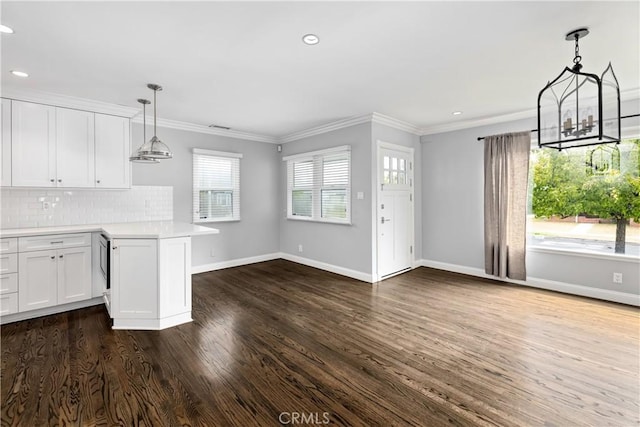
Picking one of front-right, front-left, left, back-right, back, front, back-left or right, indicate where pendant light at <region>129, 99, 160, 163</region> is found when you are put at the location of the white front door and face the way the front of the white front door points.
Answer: right

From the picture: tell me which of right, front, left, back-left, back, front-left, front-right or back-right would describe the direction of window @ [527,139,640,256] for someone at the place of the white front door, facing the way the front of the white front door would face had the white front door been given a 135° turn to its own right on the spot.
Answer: back

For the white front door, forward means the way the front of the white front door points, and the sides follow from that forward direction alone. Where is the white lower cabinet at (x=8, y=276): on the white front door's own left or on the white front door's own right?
on the white front door's own right

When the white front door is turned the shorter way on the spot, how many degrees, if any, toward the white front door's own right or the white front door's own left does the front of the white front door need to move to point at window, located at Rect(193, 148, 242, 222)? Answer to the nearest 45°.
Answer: approximately 135° to the white front door's own right

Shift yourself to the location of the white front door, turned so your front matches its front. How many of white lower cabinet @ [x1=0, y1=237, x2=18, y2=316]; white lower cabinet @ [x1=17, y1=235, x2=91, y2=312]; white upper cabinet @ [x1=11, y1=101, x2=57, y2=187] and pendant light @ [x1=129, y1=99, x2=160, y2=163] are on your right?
4

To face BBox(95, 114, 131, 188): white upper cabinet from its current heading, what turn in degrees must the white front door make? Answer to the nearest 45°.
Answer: approximately 90° to its right

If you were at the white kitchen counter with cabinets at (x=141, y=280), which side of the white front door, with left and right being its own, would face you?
right

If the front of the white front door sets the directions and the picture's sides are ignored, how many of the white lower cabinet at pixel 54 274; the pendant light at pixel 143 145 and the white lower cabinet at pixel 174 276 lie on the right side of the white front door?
3

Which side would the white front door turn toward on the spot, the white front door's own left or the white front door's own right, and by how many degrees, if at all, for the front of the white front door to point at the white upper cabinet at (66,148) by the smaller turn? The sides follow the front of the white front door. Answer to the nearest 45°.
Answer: approximately 90° to the white front door's own right

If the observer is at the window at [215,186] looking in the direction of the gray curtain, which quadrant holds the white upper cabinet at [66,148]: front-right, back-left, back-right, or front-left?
back-right
